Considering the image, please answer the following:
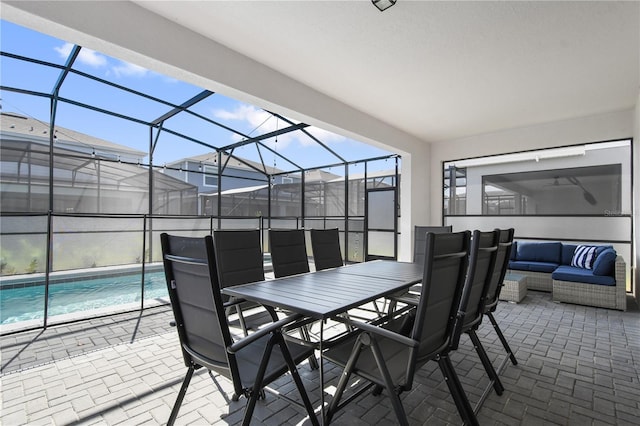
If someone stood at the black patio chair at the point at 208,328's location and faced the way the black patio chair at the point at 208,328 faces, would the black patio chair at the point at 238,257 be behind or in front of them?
in front

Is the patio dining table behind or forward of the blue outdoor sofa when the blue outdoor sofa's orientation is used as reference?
forward

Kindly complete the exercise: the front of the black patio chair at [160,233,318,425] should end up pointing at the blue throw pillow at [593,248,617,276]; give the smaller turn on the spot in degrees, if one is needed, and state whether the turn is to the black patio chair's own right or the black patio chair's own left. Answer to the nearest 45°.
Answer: approximately 45° to the black patio chair's own right

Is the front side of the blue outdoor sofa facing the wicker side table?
yes

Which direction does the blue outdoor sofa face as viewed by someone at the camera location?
facing the viewer and to the left of the viewer

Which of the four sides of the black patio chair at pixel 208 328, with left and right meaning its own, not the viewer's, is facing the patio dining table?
front

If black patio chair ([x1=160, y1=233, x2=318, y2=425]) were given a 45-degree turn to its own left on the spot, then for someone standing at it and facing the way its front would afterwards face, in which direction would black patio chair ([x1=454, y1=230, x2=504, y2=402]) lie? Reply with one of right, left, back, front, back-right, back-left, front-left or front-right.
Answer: right

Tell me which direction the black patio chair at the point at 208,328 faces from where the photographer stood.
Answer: facing away from the viewer and to the right of the viewer

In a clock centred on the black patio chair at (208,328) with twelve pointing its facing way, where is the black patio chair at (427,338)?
the black patio chair at (427,338) is roughly at 2 o'clock from the black patio chair at (208,328).
